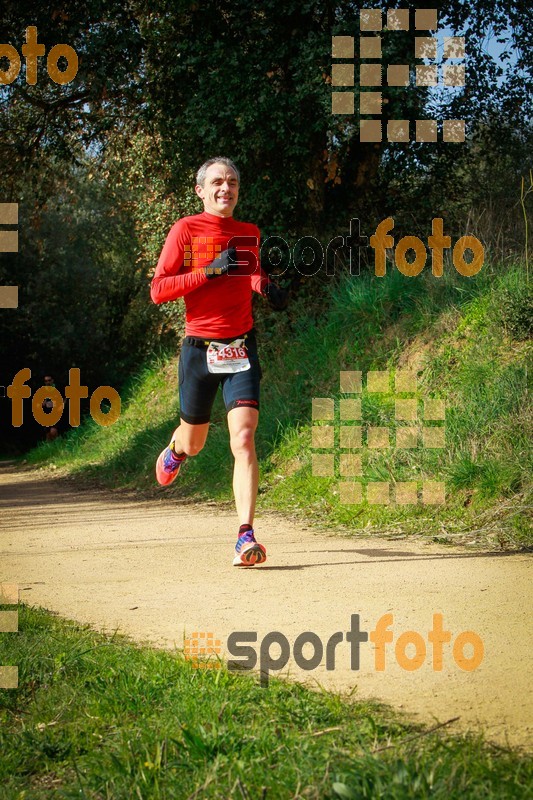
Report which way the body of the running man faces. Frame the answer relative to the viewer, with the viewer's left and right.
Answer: facing the viewer and to the right of the viewer
